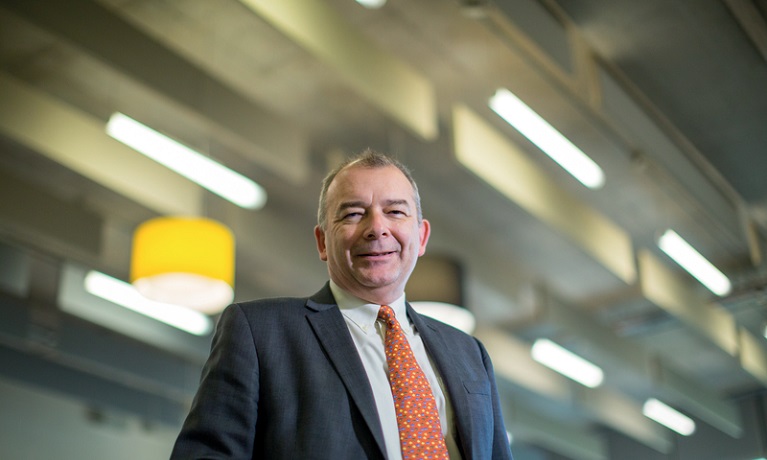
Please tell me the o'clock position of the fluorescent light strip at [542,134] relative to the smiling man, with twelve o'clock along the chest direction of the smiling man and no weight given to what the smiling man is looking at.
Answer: The fluorescent light strip is roughly at 8 o'clock from the smiling man.

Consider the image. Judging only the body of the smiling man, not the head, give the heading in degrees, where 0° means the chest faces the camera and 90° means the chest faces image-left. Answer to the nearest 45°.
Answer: approximately 315°

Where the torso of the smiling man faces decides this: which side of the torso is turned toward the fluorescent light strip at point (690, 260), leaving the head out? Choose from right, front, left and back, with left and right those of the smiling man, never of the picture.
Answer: left

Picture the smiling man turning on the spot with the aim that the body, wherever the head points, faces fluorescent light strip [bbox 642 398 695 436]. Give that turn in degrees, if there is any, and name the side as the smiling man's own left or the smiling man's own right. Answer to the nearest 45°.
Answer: approximately 135° to the smiling man's own left

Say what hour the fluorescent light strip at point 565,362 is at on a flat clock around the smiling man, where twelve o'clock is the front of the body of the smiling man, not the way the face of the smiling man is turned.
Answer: The fluorescent light strip is roughly at 8 o'clock from the smiling man.

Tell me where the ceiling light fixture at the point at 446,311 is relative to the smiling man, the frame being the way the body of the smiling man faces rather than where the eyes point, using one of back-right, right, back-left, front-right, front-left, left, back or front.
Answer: back-left

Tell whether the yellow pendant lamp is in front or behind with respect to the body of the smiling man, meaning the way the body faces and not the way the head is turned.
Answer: behind
